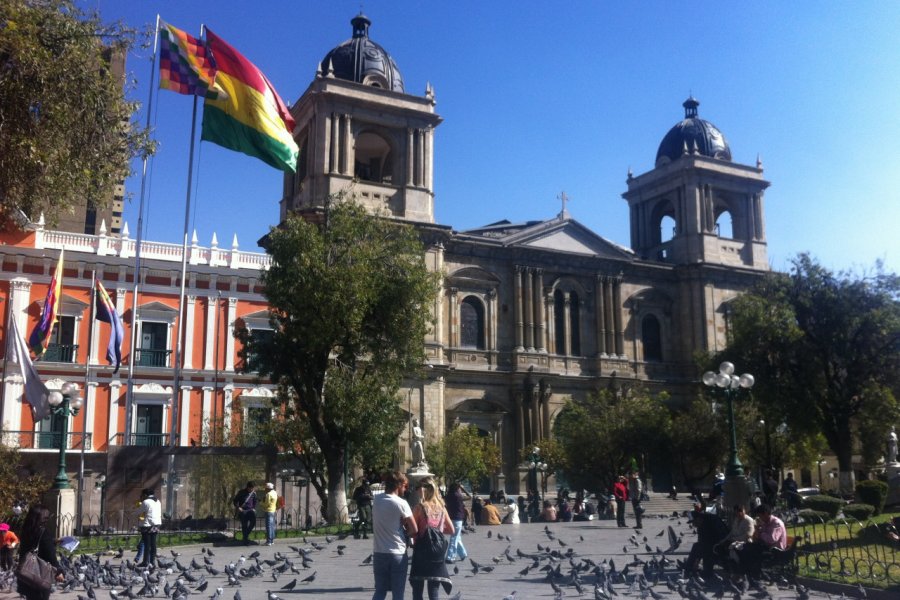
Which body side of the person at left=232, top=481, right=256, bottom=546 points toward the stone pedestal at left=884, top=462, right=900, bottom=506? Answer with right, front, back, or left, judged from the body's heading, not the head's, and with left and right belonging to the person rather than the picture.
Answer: left

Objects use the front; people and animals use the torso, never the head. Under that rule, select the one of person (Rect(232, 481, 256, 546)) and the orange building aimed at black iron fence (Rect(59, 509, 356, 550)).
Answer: the orange building

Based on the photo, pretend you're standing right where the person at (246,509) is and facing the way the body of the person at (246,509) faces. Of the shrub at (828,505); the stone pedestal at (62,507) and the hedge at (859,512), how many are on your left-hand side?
2

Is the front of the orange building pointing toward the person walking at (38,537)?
yes

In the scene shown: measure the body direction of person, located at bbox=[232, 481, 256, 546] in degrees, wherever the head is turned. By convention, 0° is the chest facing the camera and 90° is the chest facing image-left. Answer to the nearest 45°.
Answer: approximately 0°

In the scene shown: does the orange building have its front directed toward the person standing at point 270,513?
yes

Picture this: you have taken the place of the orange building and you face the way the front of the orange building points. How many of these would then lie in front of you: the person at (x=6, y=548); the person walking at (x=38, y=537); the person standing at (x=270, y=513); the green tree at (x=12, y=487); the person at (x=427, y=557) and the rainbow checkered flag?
6

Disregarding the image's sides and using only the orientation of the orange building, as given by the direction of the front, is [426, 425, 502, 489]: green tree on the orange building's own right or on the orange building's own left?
on the orange building's own left

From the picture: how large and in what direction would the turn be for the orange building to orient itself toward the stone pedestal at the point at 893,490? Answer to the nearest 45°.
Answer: approximately 45° to its left

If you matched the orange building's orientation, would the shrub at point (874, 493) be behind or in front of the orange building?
in front

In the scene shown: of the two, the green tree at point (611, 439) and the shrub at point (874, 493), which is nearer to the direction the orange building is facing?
the shrub

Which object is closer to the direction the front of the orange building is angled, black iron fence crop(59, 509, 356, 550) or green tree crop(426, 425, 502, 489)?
the black iron fence

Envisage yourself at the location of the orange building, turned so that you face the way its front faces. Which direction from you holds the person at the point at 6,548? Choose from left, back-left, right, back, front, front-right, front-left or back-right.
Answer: front

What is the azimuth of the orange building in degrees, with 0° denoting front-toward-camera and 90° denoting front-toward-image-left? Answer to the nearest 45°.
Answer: approximately 0°
